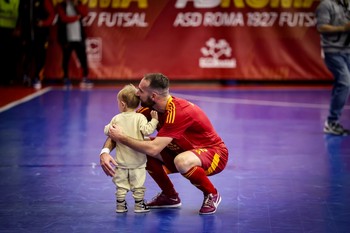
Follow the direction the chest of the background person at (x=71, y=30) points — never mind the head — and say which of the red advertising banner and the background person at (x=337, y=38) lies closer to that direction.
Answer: the background person

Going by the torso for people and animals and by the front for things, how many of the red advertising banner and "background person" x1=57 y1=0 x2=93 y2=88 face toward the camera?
2

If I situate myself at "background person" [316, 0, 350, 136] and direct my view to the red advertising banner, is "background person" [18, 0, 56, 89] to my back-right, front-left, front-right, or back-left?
front-left

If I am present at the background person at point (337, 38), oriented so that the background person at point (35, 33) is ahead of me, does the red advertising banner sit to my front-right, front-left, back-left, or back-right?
front-right

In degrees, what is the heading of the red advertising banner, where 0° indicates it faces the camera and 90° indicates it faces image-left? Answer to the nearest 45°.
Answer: approximately 0°

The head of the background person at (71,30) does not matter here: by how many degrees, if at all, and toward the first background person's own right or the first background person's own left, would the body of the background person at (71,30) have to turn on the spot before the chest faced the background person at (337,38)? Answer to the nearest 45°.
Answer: approximately 45° to the first background person's own left

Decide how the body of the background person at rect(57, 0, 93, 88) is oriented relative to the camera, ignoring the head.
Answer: toward the camera

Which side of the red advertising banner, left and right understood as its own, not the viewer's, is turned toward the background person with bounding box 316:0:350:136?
front

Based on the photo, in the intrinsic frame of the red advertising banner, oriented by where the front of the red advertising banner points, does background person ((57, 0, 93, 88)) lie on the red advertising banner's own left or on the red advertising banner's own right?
on the red advertising banner's own right

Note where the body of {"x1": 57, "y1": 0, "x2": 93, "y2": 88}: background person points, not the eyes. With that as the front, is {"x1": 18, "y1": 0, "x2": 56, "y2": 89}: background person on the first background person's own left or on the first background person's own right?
on the first background person's own right

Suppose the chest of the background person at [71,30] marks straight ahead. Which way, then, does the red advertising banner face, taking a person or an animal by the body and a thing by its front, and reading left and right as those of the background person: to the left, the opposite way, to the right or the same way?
the same way
